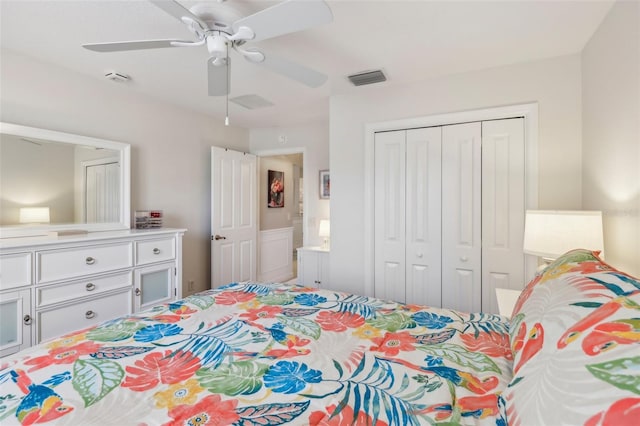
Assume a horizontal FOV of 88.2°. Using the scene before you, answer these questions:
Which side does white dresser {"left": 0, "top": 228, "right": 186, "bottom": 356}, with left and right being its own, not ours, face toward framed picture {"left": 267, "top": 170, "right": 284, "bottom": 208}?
left

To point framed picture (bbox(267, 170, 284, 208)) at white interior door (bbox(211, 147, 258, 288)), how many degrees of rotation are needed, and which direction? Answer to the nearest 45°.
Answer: approximately 90° to its right

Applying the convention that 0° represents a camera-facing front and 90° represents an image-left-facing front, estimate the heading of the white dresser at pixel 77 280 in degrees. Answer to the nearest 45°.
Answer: approximately 315°

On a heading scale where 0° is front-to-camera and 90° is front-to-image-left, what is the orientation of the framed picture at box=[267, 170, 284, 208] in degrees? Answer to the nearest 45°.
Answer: approximately 315°

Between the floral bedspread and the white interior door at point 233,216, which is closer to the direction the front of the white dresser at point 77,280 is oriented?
the floral bedspread
